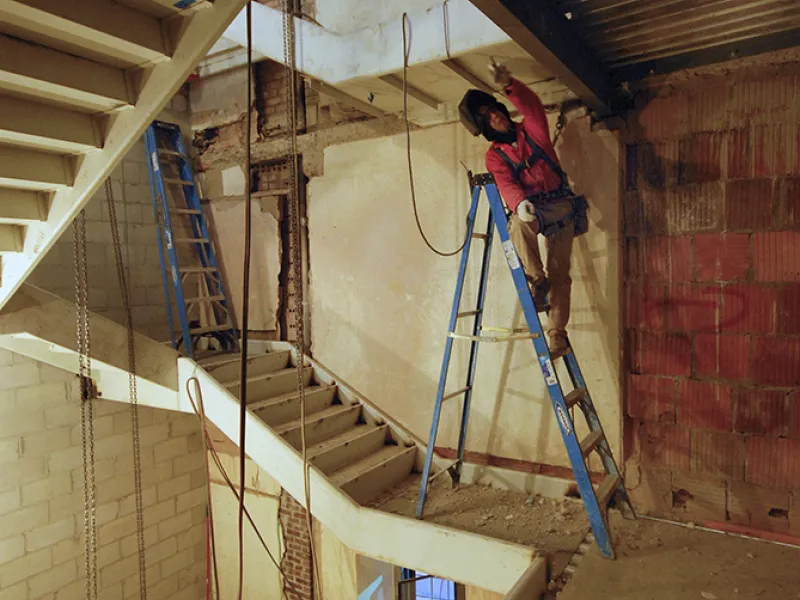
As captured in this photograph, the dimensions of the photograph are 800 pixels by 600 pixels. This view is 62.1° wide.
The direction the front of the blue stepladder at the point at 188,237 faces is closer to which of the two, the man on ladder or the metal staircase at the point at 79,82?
the man on ladder

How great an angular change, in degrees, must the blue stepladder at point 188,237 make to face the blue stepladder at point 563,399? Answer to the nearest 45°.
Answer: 0° — it already faces it

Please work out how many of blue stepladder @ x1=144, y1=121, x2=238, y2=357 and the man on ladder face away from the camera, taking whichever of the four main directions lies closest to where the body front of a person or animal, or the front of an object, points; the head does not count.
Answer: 0

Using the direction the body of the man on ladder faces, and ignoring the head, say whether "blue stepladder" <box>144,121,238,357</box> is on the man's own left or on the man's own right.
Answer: on the man's own right

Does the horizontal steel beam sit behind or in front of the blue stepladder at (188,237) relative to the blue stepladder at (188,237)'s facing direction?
in front

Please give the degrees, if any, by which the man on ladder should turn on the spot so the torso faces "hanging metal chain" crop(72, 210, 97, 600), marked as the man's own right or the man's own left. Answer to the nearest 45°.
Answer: approximately 45° to the man's own right

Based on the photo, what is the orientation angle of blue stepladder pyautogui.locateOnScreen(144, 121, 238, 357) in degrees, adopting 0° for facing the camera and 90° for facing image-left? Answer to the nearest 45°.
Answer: approximately 315°
